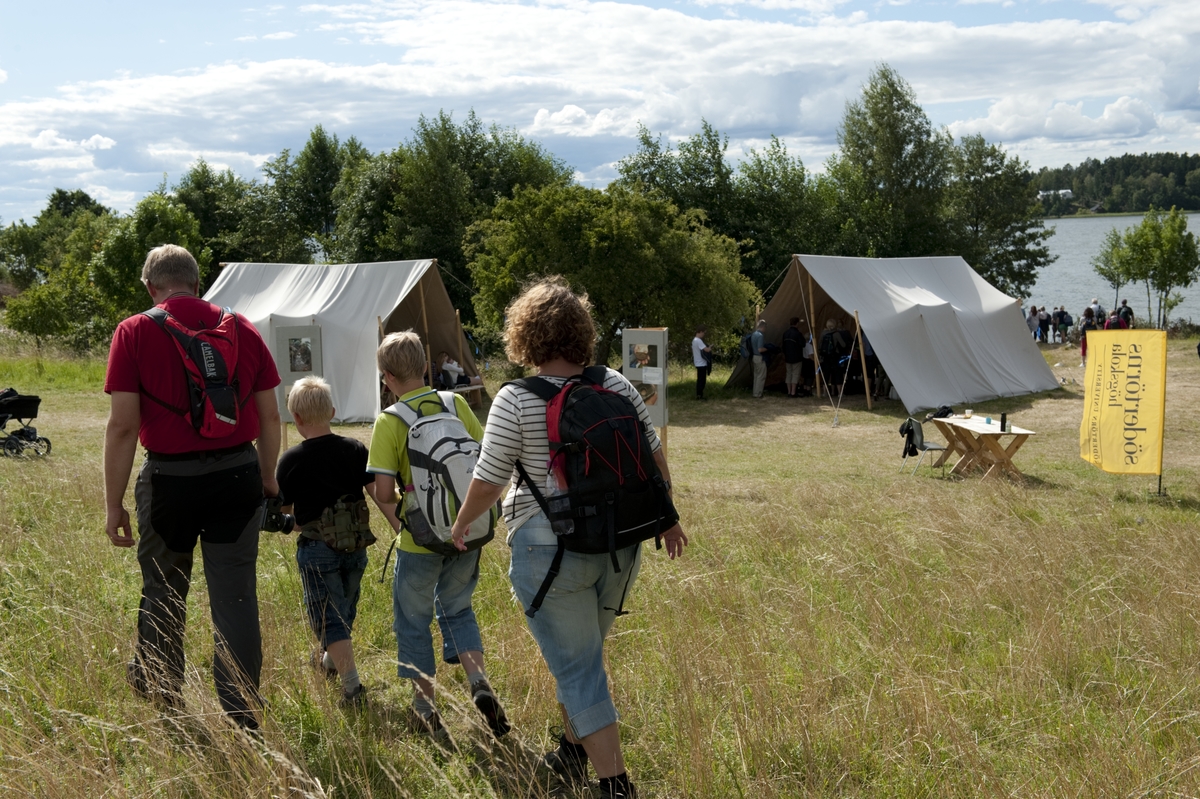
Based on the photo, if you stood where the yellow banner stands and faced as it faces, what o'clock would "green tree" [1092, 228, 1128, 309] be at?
The green tree is roughly at 12 o'clock from the yellow banner.

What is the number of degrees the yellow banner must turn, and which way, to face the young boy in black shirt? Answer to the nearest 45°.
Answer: approximately 180°

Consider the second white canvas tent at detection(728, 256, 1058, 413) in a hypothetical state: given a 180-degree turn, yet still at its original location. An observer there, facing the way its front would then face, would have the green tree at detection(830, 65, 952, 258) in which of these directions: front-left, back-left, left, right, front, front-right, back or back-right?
front-left

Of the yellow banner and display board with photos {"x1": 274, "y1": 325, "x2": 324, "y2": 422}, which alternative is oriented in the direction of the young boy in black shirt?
the display board with photos

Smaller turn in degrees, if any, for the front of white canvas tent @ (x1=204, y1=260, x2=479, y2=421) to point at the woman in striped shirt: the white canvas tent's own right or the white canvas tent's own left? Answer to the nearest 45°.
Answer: approximately 45° to the white canvas tent's own right

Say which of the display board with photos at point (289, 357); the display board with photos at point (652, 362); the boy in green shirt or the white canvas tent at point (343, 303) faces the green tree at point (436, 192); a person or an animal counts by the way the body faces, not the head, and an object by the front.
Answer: the boy in green shirt

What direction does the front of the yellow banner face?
away from the camera

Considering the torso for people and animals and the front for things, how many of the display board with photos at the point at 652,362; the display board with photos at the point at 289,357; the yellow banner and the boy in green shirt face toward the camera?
2

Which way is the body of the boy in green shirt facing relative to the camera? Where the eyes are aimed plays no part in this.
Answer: away from the camera

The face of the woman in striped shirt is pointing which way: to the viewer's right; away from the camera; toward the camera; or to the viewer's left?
away from the camera

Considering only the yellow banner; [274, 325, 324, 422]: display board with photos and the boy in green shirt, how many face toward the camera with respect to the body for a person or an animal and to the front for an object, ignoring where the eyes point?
1

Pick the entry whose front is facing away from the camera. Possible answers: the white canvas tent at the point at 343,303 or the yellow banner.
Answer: the yellow banner

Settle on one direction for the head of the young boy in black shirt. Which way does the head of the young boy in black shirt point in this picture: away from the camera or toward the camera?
away from the camera

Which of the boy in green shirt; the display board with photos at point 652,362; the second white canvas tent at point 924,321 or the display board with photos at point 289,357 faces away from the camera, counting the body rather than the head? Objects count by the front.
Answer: the boy in green shirt

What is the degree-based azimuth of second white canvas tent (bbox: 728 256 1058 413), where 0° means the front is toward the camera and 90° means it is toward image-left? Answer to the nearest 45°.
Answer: approximately 45°

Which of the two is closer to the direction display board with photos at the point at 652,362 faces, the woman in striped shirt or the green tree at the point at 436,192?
the woman in striped shirt
